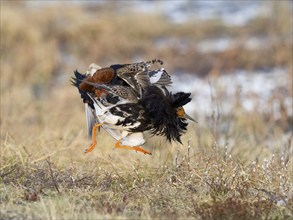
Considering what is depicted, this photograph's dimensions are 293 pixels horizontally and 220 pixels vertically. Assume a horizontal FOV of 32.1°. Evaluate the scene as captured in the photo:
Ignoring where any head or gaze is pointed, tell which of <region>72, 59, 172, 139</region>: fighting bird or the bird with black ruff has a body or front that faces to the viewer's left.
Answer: the fighting bird

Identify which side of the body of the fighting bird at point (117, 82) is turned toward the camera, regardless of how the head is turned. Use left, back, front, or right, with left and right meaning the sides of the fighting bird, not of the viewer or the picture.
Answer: left

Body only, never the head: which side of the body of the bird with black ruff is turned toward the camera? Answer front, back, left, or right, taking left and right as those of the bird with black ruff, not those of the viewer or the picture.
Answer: right

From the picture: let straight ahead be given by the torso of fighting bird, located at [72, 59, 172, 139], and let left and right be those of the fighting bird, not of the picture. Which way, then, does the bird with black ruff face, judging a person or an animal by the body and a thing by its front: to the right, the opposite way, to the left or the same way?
the opposite way

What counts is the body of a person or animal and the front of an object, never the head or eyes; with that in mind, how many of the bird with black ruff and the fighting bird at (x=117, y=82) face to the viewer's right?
1
